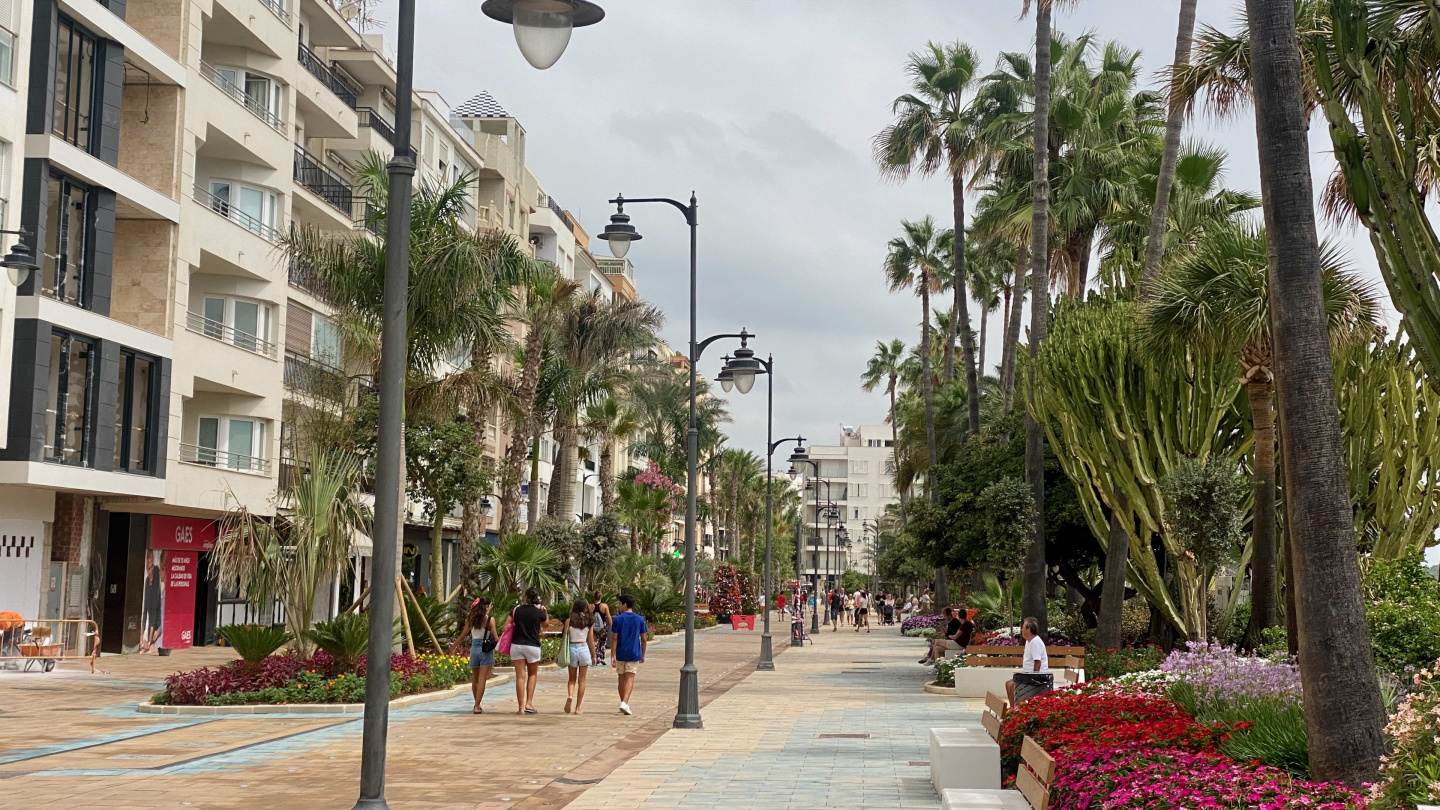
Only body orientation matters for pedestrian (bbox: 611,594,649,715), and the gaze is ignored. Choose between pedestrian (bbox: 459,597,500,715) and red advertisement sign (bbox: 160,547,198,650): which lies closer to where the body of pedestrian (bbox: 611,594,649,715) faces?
the red advertisement sign

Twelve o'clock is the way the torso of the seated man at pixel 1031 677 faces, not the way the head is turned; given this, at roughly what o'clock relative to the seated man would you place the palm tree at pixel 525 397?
The palm tree is roughly at 2 o'clock from the seated man.

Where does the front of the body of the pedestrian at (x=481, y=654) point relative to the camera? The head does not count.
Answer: away from the camera

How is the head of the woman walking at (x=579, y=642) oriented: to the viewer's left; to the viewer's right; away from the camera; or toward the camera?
away from the camera

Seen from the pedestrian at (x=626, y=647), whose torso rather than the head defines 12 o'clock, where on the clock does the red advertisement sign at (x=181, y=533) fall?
The red advertisement sign is roughly at 11 o'clock from the pedestrian.

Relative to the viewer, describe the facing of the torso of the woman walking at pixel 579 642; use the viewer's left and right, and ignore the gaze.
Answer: facing away from the viewer

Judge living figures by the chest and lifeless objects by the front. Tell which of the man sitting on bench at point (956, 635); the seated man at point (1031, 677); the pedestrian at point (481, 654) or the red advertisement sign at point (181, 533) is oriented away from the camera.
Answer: the pedestrian at point (481, 654)

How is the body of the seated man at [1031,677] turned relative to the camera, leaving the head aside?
to the viewer's left

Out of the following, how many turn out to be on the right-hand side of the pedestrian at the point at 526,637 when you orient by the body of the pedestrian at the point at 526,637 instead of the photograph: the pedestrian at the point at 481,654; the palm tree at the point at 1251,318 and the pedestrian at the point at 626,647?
2

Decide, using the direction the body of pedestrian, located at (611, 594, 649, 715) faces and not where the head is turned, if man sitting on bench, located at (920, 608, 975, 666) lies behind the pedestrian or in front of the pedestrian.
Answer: in front

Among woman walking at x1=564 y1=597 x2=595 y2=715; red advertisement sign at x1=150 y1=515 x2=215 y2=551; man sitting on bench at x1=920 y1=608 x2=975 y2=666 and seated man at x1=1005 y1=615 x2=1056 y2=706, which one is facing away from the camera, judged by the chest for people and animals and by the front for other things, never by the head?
the woman walking

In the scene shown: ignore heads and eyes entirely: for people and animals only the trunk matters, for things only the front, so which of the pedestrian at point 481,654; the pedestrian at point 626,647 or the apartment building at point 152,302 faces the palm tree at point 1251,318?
the apartment building

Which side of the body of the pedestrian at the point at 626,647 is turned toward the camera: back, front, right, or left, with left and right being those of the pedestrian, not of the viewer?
back

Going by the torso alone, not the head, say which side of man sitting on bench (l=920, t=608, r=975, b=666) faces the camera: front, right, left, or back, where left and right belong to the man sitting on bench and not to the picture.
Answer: left
